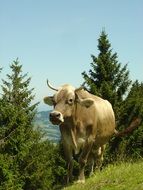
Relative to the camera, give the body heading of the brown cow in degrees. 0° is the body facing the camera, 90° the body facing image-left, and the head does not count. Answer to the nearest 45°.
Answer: approximately 45°

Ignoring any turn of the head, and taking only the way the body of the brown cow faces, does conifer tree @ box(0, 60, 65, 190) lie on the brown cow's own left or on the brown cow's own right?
on the brown cow's own right

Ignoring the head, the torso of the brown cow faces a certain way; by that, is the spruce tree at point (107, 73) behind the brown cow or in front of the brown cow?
behind
